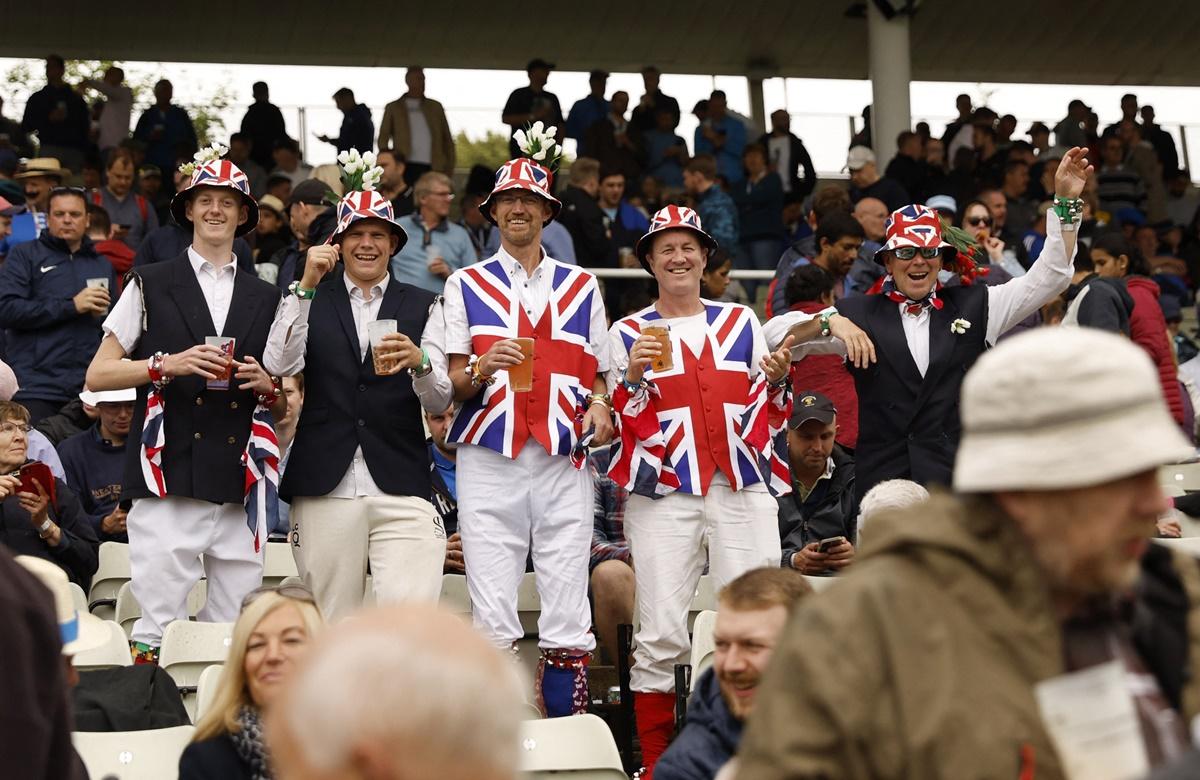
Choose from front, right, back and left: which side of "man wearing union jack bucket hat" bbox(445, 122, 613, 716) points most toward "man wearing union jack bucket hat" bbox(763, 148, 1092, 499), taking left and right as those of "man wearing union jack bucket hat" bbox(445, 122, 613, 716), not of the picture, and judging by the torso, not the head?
left

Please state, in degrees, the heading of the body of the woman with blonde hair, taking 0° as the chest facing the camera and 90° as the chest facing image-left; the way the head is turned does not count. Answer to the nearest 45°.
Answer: approximately 315°

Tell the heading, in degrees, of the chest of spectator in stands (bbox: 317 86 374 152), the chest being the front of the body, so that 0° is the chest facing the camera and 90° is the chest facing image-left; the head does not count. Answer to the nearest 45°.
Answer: approximately 90°

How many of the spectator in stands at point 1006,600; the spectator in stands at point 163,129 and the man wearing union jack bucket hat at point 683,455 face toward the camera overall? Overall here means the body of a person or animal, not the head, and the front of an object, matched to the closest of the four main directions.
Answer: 2
